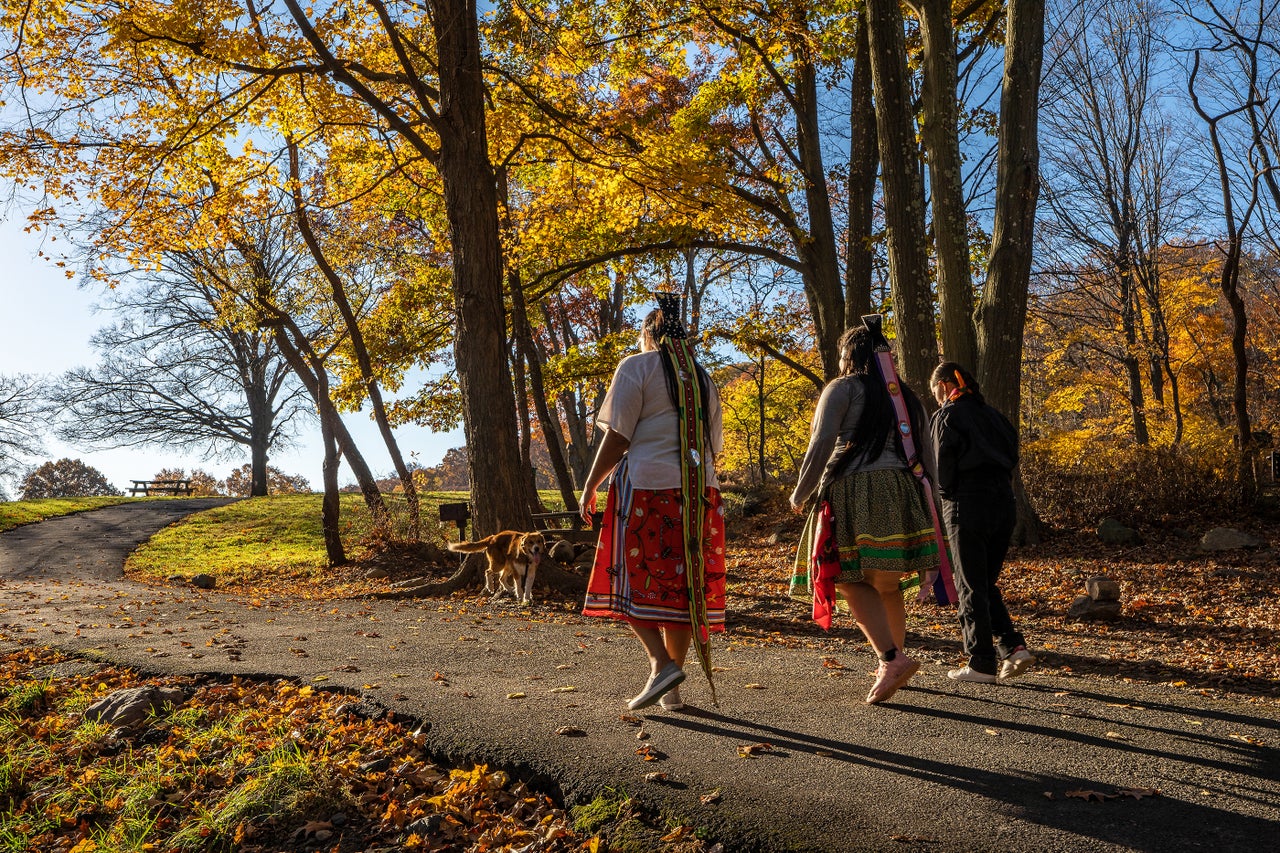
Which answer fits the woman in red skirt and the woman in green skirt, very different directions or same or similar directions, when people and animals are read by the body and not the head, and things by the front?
same or similar directions

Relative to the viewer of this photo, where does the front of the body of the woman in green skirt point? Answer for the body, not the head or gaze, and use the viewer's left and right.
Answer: facing away from the viewer and to the left of the viewer

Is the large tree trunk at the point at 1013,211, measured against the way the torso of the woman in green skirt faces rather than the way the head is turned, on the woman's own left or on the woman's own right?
on the woman's own right

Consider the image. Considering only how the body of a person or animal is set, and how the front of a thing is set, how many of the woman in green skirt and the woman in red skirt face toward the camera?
0

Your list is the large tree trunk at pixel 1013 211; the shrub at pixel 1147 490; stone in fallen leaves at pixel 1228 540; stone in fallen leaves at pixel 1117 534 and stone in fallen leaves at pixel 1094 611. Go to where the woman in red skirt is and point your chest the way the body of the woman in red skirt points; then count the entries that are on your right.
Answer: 5

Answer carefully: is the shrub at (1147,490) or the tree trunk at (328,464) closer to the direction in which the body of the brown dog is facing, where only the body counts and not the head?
the shrub

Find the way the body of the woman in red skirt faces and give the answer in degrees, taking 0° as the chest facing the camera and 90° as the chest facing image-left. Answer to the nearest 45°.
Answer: approximately 135°

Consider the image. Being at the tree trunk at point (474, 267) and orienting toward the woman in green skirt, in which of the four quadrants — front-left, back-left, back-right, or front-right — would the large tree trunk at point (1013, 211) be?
front-left

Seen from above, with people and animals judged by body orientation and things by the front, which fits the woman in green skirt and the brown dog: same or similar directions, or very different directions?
very different directions

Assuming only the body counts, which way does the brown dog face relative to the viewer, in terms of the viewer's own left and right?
facing the viewer and to the right of the viewer

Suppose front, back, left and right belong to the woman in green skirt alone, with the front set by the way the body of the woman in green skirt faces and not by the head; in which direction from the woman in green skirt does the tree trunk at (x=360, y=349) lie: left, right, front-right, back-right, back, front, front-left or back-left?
front

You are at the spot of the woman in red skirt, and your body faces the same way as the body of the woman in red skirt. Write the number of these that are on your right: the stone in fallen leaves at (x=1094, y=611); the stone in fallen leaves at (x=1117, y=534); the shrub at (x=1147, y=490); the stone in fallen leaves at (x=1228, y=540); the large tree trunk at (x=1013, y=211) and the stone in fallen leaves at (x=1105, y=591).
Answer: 6
